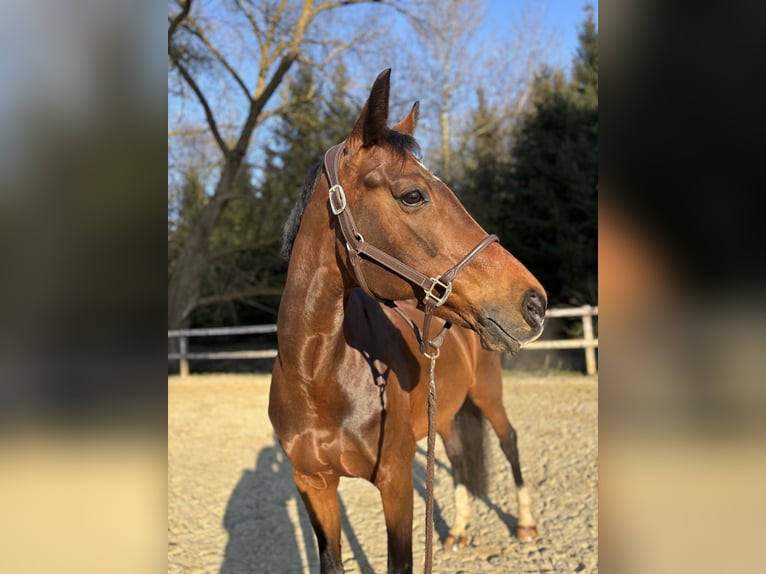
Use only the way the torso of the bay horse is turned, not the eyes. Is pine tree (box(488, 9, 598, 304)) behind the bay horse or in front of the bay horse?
behind

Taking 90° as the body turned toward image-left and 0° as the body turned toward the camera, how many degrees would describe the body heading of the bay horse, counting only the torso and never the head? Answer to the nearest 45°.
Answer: approximately 45°

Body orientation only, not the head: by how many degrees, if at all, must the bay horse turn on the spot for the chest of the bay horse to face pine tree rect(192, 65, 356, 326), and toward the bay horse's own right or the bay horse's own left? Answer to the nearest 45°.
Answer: approximately 135° to the bay horse's own right

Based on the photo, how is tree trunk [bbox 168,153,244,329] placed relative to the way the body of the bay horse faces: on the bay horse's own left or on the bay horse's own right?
on the bay horse's own right
